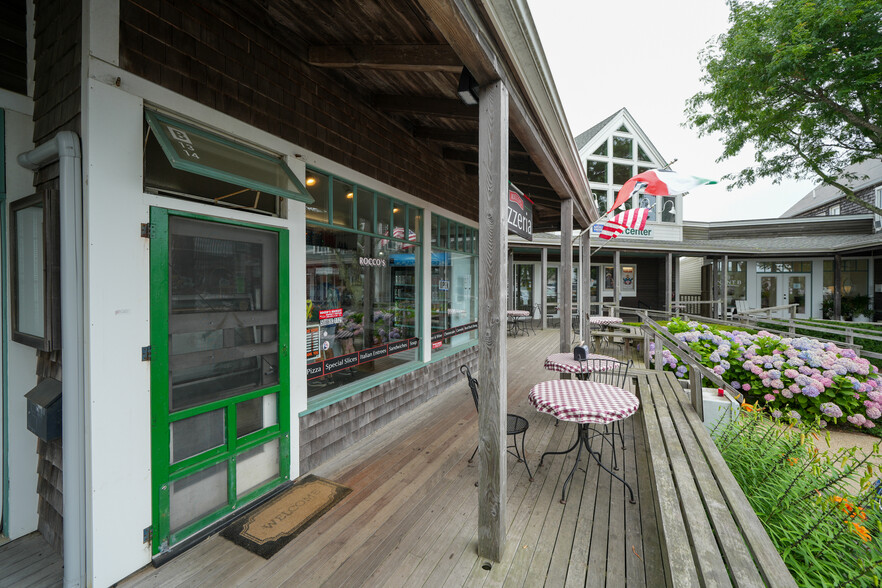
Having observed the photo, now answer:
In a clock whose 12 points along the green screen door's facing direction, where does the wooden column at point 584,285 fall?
The wooden column is roughly at 10 o'clock from the green screen door.

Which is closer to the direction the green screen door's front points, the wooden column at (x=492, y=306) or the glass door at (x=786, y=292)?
the wooden column

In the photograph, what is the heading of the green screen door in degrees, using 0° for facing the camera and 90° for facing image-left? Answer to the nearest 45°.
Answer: approximately 315°

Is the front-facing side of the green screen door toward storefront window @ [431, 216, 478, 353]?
no

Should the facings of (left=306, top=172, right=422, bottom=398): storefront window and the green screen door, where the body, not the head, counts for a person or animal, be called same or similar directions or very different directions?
same or similar directions

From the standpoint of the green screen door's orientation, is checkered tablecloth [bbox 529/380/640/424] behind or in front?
in front

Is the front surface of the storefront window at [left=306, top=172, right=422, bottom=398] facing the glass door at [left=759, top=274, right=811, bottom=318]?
no

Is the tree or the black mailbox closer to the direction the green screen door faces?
the tree

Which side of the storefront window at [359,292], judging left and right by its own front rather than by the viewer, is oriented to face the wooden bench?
front

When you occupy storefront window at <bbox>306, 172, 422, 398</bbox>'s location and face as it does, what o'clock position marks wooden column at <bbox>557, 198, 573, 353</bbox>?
The wooden column is roughly at 10 o'clock from the storefront window.

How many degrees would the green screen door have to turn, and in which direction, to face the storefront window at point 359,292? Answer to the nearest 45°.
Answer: approximately 90° to its left

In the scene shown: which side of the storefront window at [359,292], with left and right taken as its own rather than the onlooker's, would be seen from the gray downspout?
right

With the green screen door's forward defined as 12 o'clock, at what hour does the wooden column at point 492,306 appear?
The wooden column is roughly at 12 o'clock from the green screen door.

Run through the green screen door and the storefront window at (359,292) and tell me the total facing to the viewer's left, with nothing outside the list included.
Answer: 0

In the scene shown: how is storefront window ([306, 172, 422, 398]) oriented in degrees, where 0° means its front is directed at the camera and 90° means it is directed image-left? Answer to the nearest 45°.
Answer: approximately 315°

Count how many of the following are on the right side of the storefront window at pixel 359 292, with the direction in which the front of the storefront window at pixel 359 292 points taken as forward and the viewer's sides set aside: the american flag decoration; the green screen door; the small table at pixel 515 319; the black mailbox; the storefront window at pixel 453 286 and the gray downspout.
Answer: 3

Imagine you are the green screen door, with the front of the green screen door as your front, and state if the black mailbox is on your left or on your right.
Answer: on your right
